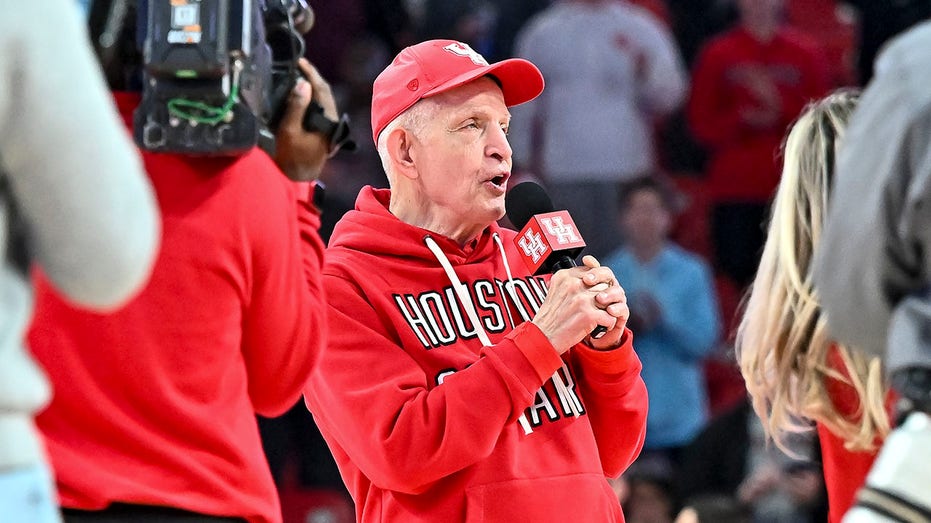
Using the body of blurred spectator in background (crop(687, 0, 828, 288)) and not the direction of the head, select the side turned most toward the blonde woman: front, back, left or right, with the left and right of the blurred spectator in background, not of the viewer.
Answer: front

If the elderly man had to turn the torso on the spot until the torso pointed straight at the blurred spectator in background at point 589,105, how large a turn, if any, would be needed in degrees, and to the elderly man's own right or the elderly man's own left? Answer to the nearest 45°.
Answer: approximately 135° to the elderly man's own left

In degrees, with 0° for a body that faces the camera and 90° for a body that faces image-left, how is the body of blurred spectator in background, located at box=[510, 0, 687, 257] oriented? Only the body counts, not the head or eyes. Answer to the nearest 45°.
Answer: approximately 0°

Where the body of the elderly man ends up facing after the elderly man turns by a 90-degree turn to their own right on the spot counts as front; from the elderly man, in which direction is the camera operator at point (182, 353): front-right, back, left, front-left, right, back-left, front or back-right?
front

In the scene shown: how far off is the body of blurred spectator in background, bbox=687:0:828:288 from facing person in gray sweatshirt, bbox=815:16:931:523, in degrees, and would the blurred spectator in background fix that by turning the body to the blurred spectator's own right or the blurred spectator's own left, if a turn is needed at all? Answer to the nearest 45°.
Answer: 0° — they already face them

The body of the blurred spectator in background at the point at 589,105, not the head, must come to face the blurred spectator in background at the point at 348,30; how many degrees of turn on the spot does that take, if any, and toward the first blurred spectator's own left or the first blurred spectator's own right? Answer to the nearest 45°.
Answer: approximately 90° to the first blurred spectator's own right

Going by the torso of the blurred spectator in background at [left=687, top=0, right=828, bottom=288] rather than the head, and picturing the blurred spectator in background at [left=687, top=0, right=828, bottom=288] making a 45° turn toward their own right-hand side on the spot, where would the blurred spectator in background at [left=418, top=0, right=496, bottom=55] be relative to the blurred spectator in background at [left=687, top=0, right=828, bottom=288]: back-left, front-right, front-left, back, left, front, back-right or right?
front-right

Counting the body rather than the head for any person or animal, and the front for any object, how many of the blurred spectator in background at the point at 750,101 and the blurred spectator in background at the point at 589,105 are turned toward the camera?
2

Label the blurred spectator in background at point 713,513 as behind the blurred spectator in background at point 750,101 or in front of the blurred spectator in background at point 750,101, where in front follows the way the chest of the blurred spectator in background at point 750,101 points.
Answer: in front
